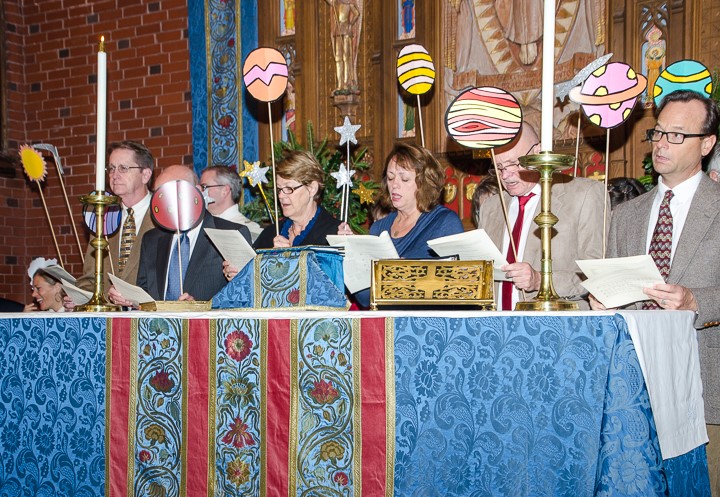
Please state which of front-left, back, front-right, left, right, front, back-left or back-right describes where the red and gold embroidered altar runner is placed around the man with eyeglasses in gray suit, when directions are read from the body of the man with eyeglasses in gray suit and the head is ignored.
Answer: front

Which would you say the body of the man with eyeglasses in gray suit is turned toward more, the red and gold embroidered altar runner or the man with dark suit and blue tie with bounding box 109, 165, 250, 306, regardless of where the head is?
the red and gold embroidered altar runner

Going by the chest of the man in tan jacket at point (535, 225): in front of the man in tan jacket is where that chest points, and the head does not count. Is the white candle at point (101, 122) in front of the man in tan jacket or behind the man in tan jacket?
in front

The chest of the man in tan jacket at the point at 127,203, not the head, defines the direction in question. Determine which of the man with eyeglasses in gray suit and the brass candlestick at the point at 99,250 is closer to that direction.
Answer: the brass candlestick

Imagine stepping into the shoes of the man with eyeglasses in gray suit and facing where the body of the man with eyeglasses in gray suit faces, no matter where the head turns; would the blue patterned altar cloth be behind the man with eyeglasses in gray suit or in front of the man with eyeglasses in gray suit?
in front

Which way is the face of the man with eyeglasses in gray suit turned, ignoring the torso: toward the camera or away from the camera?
toward the camera

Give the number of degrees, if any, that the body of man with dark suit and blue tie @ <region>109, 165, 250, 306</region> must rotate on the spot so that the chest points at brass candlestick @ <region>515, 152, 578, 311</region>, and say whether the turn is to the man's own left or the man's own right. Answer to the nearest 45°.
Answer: approximately 45° to the man's own left

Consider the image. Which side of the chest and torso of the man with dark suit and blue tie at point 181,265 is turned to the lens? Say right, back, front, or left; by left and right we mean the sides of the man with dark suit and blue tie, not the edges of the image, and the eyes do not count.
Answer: front

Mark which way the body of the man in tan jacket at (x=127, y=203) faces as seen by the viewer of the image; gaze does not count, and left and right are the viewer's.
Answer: facing the viewer and to the left of the viewer

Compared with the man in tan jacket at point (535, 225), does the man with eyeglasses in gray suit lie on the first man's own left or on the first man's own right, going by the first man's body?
on the first man's own left

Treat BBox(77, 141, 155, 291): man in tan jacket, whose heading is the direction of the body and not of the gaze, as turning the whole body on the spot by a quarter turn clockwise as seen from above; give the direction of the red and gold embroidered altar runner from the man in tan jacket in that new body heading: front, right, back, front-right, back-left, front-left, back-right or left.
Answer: back-left

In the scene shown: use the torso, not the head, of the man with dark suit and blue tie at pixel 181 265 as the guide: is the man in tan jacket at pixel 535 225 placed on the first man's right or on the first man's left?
on the first man's left

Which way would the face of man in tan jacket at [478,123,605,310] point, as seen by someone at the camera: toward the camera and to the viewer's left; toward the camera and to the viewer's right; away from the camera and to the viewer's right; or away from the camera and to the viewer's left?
toward the camera and to the viewer's left
